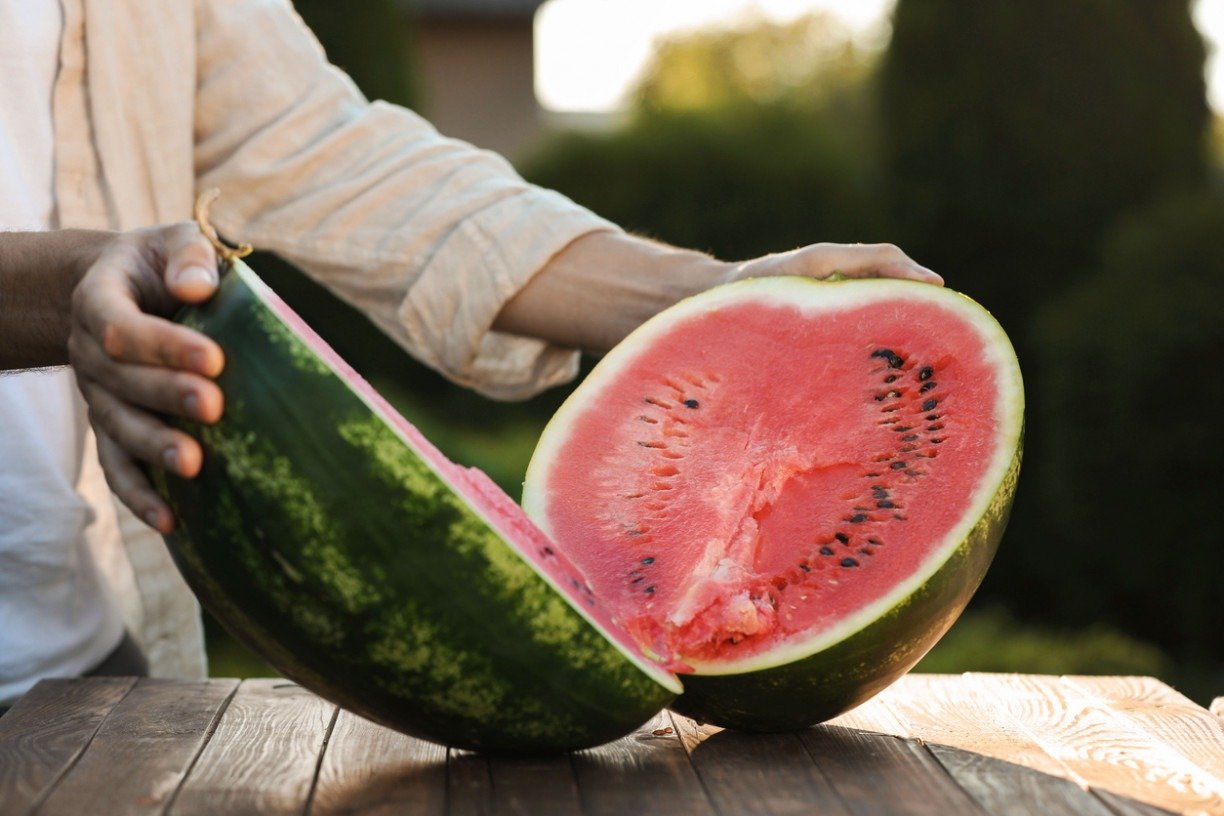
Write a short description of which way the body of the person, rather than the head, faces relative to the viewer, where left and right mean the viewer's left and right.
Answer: facing the viewer and to the right of the viewer

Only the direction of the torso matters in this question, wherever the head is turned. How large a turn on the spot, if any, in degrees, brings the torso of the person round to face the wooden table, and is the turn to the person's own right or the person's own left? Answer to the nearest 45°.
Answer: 0° — they already face it
